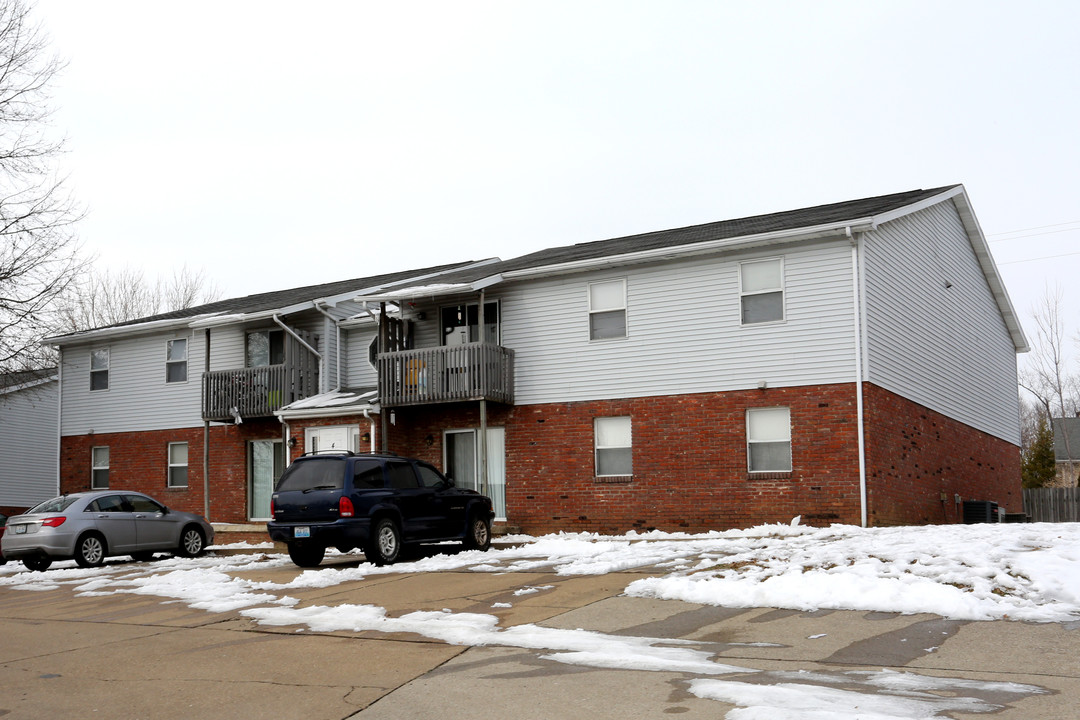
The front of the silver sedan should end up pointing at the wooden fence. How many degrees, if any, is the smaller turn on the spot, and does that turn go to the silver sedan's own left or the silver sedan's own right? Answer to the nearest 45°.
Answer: approximately 45° to the silver sedan's own right

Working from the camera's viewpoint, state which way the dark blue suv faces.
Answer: facing away from the viewer and to the right of the viewer

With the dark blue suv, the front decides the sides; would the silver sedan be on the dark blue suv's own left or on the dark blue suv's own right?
on the dark blue suv's own left

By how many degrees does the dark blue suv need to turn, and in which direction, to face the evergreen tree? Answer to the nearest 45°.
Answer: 0° — it already faces it

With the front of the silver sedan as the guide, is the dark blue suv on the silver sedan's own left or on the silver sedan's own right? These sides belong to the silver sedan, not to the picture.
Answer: on the silver sedan's own right

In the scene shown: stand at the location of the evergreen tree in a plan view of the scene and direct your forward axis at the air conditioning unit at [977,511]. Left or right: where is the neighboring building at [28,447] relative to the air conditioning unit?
right

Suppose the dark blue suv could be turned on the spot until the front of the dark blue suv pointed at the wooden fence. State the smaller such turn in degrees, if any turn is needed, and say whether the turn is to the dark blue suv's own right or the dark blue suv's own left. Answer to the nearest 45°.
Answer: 0° — it already faces it

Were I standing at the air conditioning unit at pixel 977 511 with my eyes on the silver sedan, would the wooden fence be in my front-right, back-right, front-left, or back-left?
back-right

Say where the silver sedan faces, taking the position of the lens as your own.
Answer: facing away from the viewer and to the right of the viewer

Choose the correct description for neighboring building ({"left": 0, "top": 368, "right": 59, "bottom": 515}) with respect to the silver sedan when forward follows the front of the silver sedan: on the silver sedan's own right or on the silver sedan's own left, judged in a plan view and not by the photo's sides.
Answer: on the silver sedan's own left
